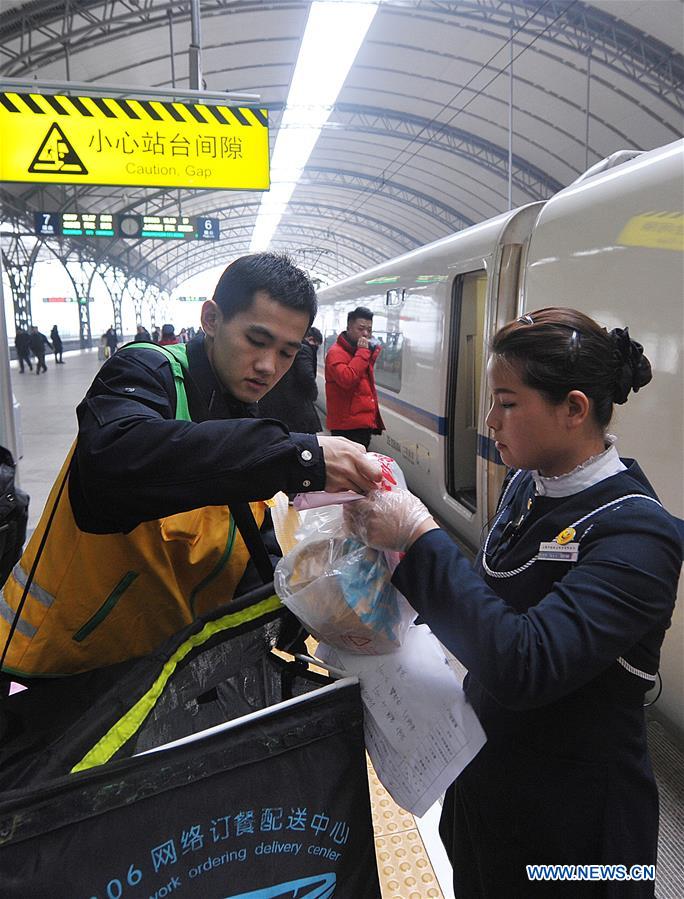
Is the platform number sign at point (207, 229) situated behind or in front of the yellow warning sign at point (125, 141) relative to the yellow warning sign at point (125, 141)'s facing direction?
behind

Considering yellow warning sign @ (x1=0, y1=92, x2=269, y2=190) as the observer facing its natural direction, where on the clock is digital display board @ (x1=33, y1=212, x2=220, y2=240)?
The digital display board is roughly at 6 o'clock from the yellow warning sign.

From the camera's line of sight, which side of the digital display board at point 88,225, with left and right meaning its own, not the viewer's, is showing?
front

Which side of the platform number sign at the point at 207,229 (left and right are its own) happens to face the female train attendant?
front

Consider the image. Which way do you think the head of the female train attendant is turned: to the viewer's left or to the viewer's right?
to the viewer's left

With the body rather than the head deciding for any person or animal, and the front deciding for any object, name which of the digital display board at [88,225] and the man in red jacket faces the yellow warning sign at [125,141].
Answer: the digital display board

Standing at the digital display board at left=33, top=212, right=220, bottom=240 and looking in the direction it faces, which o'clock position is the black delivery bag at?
The black delivery bag is roughly at 12 o'clock from the digital display board.

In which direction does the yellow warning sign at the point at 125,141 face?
toward the camera
